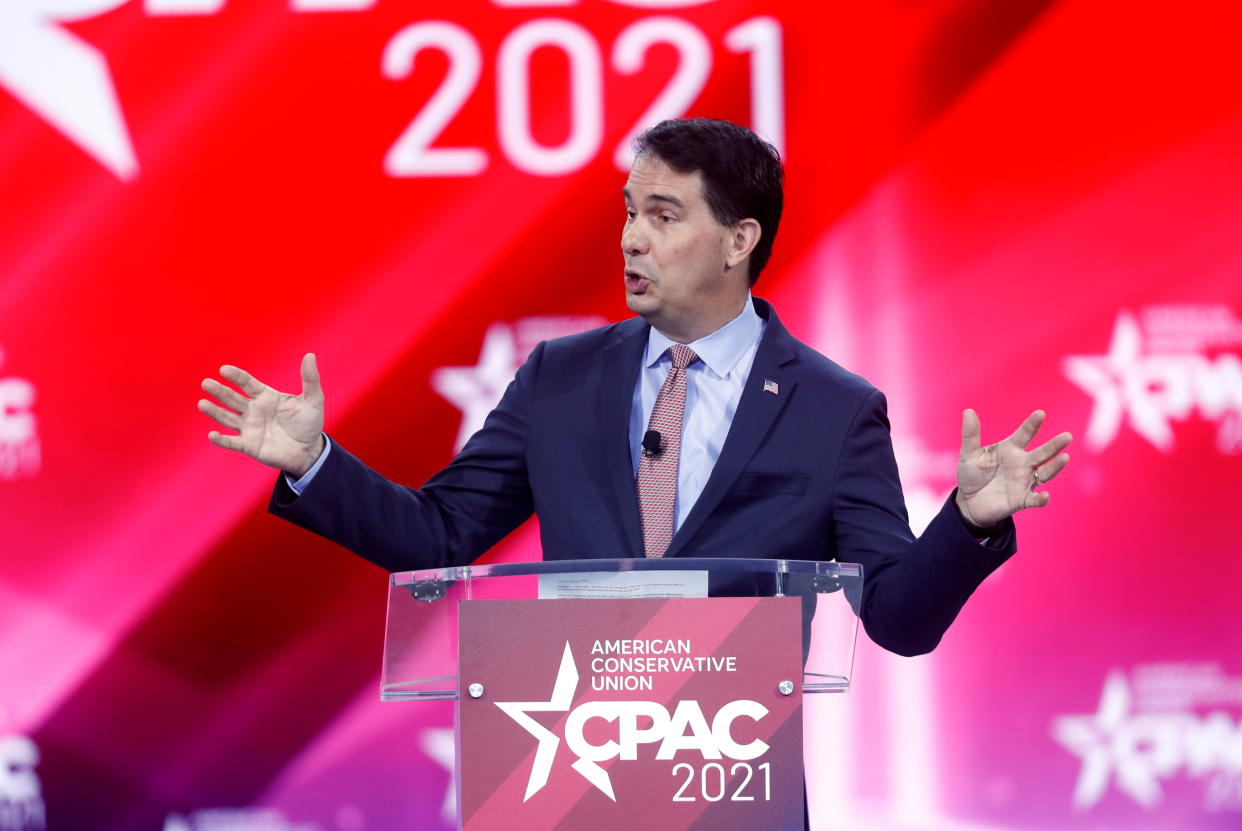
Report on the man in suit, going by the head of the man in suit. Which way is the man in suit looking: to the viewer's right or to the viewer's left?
to the viewer's left

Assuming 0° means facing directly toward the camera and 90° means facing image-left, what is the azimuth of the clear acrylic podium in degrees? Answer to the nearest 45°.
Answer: approximately 0°

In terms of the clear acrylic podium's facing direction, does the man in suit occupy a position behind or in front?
behind
